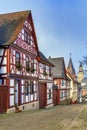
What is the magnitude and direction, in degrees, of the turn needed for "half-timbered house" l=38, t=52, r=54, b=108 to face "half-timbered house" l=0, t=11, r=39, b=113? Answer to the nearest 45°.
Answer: approximately 45° to its right

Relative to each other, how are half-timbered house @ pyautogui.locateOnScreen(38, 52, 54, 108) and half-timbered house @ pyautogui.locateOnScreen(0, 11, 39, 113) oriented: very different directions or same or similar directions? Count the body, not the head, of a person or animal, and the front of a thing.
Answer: same or similar directions

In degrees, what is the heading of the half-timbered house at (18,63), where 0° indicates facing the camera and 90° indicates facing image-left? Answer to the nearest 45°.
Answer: approximately 315°

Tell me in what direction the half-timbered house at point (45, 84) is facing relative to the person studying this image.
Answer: facing the viewer and to the right of the viewer

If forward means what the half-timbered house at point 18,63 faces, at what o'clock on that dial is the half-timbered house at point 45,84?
the half-timbered house at point 45,84 is roughly at 8 o'clock from the half-timbered house at point 18,63.

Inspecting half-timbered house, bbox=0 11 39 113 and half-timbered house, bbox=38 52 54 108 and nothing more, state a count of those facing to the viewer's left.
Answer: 0
